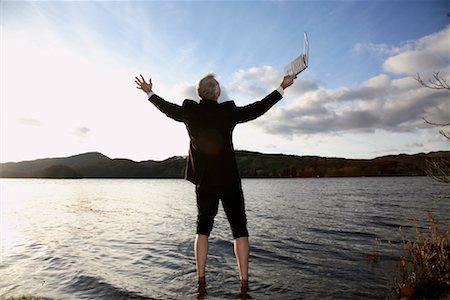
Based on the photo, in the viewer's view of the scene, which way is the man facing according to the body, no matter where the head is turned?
away from the camera

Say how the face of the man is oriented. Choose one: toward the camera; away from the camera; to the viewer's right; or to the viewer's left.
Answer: away from the camera
